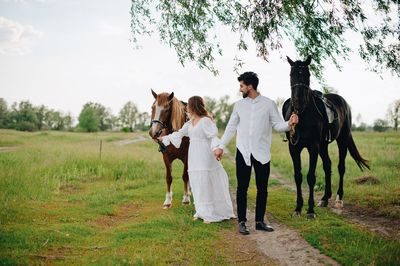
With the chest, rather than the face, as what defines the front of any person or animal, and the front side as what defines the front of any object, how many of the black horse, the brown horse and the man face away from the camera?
0

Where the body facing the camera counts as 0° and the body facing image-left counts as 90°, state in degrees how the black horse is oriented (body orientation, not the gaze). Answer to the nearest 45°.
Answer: approximately 45°

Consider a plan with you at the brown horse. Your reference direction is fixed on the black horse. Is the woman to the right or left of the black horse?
right

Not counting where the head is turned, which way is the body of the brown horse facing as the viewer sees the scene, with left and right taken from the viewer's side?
facing the viewer and to the left of the viewer

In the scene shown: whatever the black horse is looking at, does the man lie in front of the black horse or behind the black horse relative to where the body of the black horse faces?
in front

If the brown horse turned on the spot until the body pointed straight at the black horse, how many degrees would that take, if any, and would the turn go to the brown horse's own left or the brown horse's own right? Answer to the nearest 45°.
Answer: approximately 135° to the brown horse's own left

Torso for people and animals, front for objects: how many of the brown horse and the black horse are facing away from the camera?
0

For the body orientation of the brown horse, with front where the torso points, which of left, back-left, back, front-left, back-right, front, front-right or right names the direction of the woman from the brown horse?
left

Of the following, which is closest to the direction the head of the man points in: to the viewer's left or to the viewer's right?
to the viewer's left

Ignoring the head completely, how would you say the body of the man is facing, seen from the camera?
toward the camera

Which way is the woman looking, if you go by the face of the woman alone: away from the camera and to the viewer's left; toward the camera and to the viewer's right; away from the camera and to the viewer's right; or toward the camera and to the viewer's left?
away from the camera and to the viewer's left
